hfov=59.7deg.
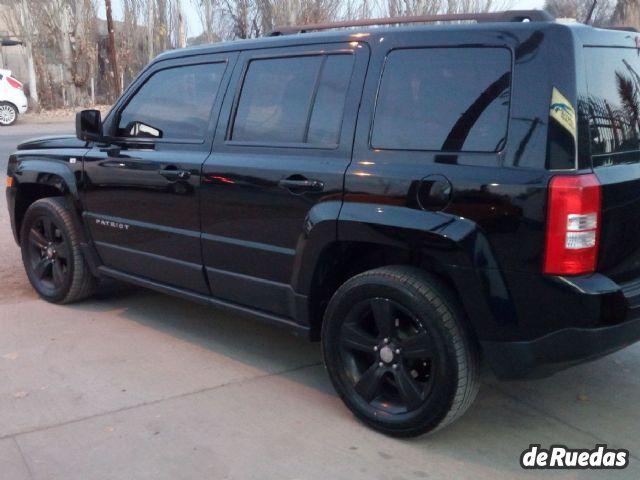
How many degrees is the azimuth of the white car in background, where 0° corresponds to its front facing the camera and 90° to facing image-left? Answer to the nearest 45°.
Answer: approximately 90°

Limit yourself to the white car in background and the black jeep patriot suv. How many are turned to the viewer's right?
0

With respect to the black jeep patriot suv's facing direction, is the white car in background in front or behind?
in front

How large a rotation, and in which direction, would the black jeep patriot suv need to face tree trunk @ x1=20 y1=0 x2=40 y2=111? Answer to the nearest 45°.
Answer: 0° — it already faces it

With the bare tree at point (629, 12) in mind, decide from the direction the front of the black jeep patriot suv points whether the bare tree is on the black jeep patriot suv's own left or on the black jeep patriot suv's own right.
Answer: on the black jeep patriot suv's own right

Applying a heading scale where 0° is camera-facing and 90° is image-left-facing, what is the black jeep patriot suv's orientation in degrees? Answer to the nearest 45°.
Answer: approximately 135°

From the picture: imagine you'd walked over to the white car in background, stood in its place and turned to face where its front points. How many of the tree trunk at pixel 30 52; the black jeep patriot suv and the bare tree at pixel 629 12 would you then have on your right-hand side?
1
